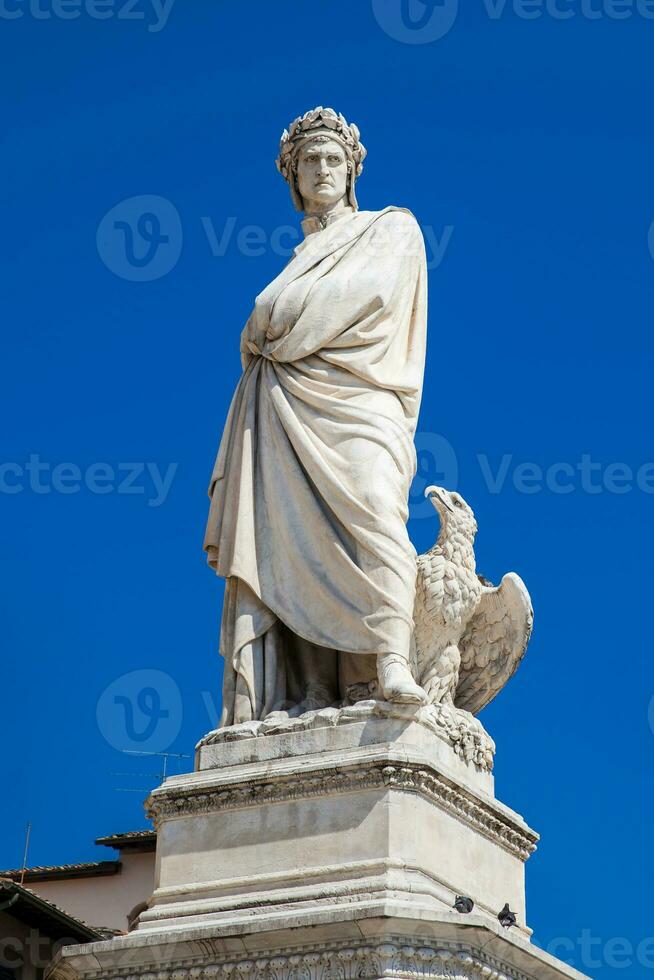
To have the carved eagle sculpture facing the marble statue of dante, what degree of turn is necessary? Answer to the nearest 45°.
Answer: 0° — it already faces it
